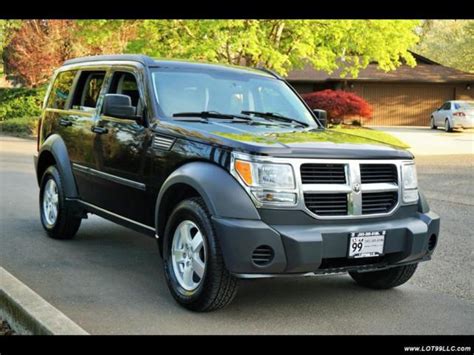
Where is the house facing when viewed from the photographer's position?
facing the viewer

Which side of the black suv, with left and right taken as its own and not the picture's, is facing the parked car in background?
left

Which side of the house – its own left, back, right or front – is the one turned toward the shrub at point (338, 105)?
front

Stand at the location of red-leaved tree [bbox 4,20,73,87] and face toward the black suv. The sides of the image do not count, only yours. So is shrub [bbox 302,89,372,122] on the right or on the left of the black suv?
left

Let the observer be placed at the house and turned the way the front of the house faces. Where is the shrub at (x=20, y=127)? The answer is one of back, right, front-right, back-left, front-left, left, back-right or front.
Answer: front-right

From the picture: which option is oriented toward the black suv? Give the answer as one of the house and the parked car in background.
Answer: the house

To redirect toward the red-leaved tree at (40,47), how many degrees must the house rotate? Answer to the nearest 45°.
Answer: approximately 45° to its right

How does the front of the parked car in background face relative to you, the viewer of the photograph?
facing away from the viewer and to the left of the viewer

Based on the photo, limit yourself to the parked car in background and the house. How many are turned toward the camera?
1

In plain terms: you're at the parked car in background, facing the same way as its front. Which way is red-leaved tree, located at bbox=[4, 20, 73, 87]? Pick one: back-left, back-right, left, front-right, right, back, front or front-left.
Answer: front-left

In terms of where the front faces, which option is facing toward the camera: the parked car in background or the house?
the house

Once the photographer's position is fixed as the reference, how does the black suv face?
facing the viewer and to the right of the viewer

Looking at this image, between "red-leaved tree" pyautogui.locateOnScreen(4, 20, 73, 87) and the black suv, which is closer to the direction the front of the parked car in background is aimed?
the red-leaved tree

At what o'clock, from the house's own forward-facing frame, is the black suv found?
The black suv is roughly at 12 o'clock from the house.

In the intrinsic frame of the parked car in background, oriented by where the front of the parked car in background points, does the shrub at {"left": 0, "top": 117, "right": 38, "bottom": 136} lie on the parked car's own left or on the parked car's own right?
on the parked car's own left

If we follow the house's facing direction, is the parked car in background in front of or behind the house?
in front

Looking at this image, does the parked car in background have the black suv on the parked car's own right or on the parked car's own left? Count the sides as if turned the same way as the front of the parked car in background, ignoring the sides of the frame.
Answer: on the parked car's own left
